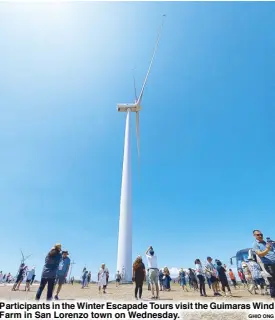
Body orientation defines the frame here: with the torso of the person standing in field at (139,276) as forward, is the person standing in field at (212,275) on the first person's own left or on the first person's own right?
on the first person's own right

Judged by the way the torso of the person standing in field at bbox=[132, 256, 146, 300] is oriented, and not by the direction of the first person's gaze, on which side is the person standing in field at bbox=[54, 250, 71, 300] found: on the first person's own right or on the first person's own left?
on the first person's own left

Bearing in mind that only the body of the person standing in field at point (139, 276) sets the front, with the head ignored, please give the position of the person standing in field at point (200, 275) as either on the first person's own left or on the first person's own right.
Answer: on the first person's own right

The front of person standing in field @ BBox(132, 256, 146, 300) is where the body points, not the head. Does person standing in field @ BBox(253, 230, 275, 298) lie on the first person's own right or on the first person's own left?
on the first person's own right

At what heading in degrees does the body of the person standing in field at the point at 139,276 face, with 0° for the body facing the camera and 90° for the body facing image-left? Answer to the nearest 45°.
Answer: approximately 180°
